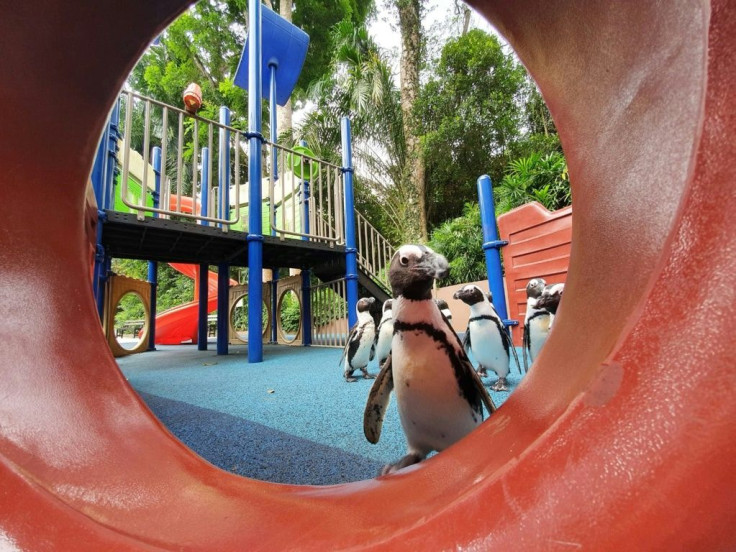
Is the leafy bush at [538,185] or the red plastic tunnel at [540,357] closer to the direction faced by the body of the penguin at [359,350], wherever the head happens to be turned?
the red plastic tunnel

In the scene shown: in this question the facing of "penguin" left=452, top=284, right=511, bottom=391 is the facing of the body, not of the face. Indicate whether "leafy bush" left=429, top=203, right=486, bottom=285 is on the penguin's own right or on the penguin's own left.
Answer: on the penguin's own right

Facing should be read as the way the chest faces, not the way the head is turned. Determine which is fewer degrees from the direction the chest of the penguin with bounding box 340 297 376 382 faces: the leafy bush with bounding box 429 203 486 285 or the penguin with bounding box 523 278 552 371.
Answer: the penguin

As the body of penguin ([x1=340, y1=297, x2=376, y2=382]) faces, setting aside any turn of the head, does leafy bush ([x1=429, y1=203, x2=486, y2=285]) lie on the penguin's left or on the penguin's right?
on the penguin's left

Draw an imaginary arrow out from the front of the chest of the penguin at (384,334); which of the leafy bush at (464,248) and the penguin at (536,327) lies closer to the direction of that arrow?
the penguin

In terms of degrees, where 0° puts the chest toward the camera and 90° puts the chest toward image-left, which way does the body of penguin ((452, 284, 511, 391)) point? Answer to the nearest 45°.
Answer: approximately 45°
